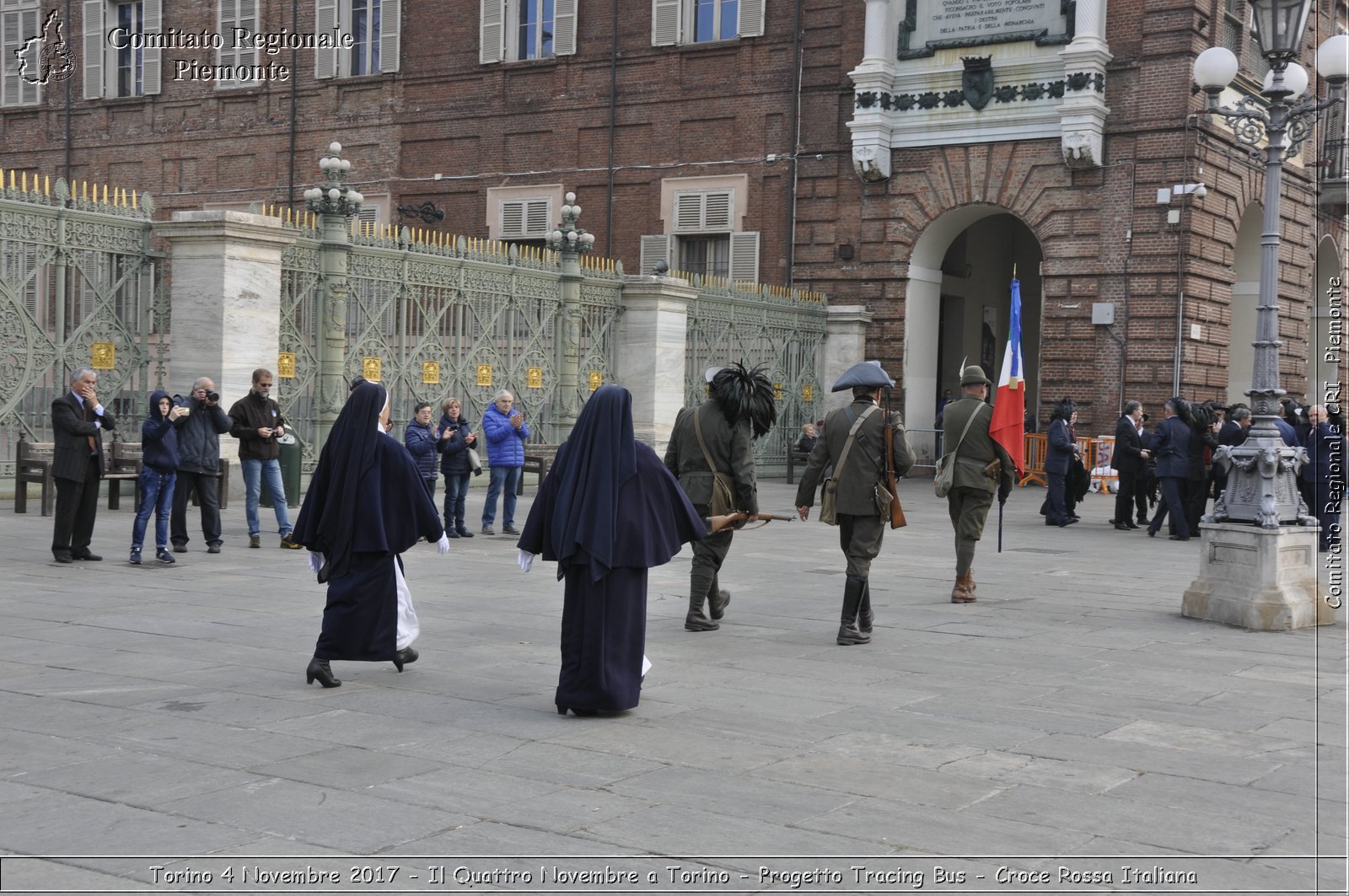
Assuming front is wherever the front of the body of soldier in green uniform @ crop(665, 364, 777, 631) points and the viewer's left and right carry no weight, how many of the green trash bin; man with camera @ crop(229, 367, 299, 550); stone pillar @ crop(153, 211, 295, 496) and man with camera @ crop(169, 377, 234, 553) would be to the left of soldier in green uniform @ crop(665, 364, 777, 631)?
4

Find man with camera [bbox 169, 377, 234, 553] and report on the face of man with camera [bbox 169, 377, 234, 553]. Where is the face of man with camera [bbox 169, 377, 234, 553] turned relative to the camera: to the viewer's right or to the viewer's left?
to the viewer's right

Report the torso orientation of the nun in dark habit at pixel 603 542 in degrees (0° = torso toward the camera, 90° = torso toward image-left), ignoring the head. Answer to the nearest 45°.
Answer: approximately 225°

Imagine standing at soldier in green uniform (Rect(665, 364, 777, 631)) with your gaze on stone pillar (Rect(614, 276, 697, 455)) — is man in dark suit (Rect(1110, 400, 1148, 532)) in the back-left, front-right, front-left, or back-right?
front-right

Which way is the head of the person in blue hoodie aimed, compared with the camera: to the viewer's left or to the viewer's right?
to the viewer's right

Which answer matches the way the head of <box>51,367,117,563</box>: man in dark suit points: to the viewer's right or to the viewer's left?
to the viewer's right

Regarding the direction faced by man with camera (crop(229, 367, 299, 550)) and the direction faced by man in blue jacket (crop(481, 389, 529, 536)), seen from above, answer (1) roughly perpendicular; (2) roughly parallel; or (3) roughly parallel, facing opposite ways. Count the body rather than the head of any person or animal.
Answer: roughly parallel

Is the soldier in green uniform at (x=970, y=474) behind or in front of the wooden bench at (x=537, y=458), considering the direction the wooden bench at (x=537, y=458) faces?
in front

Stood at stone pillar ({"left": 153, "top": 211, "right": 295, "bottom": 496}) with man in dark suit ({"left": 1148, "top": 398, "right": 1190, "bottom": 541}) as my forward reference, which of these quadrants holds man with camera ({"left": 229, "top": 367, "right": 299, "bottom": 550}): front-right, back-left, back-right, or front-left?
front-right
